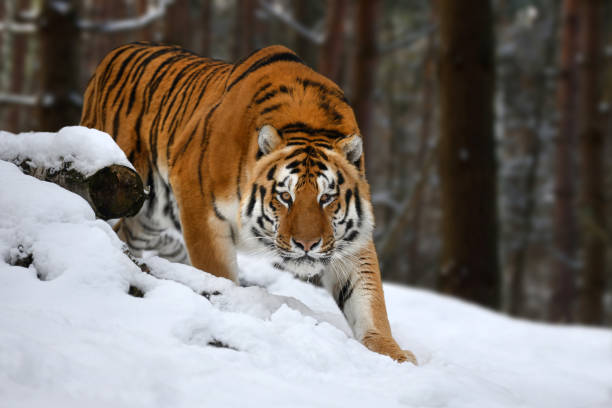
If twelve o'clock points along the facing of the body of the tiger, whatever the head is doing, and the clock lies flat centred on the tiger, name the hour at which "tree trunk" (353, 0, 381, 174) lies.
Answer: The tree trunk is roughly at 8 o'clock from the tiger.

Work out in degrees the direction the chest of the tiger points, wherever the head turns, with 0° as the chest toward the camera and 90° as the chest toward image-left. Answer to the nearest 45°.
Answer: approximately 315°

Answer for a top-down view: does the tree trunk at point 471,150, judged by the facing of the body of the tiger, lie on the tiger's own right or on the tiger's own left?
on the tiger's own left

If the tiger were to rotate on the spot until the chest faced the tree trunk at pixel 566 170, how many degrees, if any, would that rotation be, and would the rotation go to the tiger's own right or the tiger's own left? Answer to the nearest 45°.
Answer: approximately 90° to the tiger's own left

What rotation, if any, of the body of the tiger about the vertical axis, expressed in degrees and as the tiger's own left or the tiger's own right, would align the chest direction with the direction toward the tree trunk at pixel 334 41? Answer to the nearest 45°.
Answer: approximately 135° to the tiger's own left

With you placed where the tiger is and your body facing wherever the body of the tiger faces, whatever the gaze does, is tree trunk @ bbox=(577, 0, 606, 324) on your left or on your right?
on your left

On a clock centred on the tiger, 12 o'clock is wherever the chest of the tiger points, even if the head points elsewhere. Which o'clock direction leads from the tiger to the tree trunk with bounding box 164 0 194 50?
The tree trunk is roughly at 7 o'clock from the tiger.

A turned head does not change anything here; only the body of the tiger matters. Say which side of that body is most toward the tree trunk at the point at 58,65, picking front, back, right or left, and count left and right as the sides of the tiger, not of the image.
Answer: back

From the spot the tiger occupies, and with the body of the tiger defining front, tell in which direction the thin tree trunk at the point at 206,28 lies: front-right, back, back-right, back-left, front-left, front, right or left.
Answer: back-left
